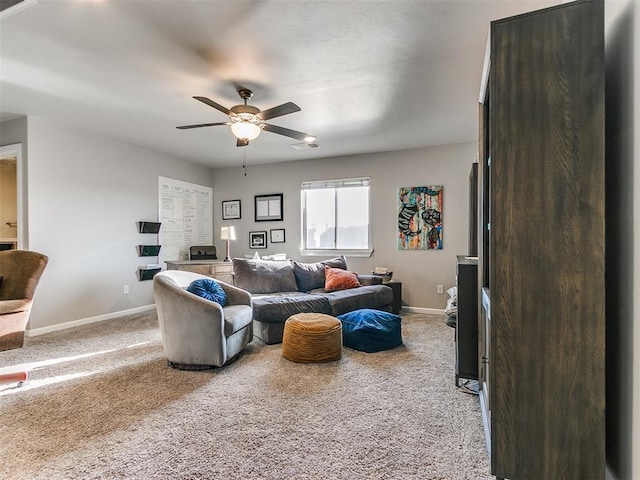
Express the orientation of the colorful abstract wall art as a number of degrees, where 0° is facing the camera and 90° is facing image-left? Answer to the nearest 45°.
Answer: approximately 0°

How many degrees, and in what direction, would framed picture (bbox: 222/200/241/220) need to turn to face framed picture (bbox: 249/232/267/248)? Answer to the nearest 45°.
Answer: approximately 45° to its left

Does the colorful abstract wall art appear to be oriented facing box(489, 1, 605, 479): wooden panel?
yes

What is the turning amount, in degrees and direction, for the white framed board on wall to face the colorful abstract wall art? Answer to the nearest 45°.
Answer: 0° — it already faces it

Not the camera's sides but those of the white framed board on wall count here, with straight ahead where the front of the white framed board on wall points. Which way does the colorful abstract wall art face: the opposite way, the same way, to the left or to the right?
to the right

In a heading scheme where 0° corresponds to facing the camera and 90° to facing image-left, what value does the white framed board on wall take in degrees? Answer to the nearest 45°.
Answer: approximately 315°

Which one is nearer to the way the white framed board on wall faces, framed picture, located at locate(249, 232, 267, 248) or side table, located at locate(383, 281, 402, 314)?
the side table

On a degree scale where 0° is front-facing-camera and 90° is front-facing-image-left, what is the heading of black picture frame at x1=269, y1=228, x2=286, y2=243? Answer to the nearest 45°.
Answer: approximately 0°
